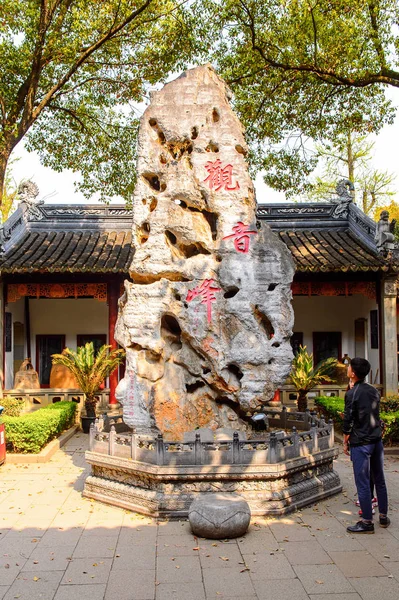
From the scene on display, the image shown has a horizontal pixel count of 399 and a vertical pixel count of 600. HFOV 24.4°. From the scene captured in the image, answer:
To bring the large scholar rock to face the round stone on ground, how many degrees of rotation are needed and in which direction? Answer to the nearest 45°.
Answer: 0° — it already faces it

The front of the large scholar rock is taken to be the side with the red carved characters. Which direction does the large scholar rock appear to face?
toward the camera

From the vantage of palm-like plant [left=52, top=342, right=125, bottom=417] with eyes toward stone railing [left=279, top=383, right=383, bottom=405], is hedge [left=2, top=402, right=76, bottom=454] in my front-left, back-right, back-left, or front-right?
back-right

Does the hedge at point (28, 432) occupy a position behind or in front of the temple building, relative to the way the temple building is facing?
in front

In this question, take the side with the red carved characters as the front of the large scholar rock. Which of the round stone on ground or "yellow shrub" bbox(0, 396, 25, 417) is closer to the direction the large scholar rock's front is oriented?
the round stone on ground

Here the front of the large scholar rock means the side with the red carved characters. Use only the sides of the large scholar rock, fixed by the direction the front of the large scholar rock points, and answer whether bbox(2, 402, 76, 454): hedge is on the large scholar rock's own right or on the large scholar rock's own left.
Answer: on the large scholar rock's own right

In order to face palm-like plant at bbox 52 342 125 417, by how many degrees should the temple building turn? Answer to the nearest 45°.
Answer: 0° — it already faces it
